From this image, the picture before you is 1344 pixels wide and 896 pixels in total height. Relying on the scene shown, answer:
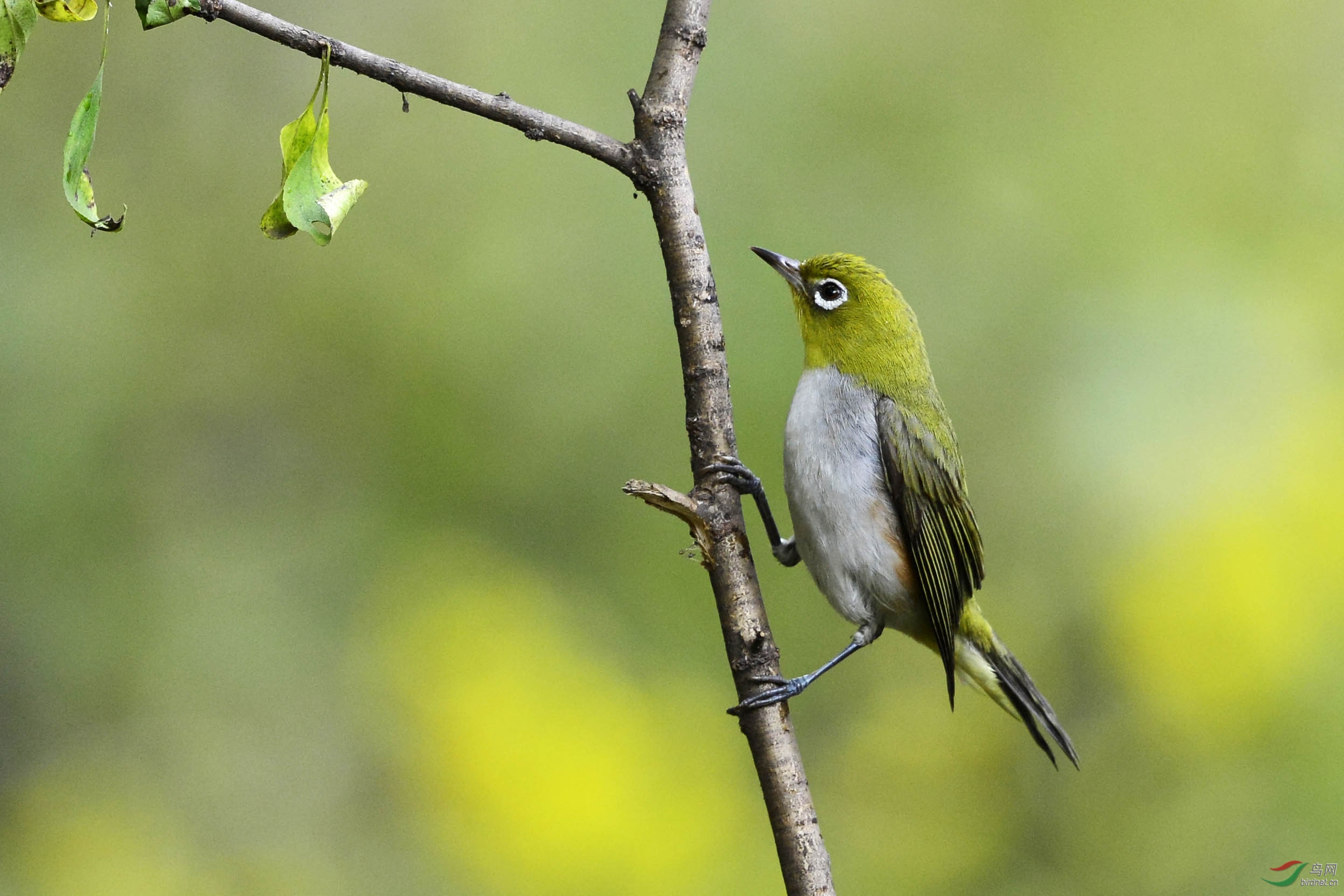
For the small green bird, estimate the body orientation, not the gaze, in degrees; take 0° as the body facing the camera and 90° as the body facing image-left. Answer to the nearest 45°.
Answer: approximately 90°
